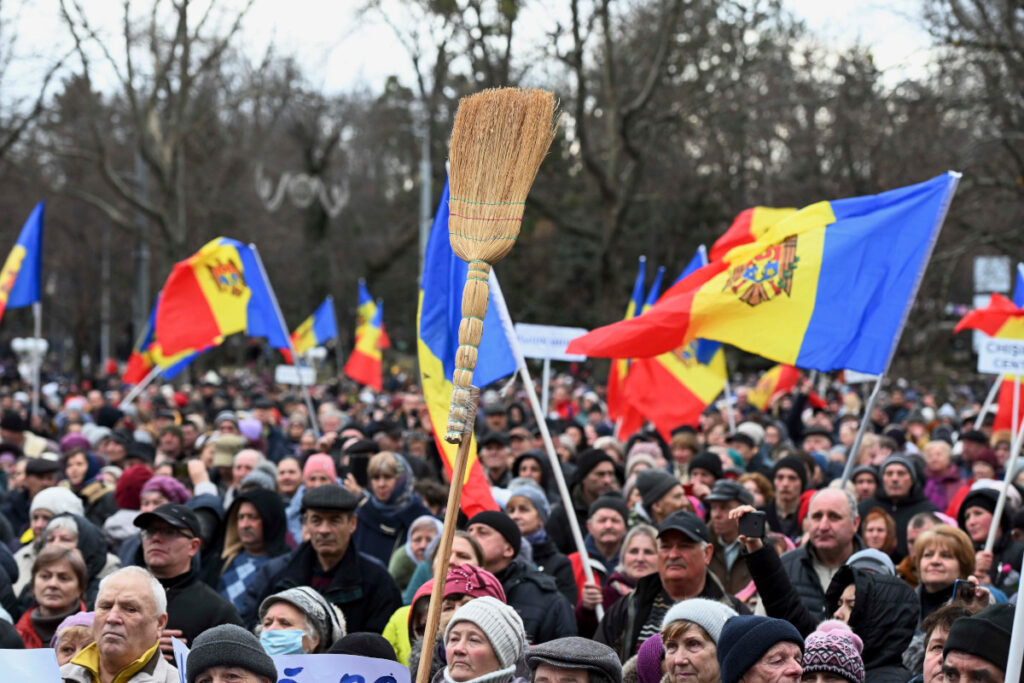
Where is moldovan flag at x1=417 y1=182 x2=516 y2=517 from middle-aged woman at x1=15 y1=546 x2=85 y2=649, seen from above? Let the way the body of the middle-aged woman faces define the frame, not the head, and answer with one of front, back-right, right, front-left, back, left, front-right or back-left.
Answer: back-left

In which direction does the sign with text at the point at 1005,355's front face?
toward the camera

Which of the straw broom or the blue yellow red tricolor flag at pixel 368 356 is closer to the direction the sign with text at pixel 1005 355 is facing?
the straw broom

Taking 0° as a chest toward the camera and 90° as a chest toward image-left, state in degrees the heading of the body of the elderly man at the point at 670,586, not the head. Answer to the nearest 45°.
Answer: approximately 45°

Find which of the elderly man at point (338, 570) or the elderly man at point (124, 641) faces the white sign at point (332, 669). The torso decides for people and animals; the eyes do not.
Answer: the elderly man at point (338, 570)

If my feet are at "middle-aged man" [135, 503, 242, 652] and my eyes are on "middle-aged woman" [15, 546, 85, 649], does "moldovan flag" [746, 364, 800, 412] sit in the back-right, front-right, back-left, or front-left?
back-right

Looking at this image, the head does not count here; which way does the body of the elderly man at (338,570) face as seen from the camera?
toward the camera

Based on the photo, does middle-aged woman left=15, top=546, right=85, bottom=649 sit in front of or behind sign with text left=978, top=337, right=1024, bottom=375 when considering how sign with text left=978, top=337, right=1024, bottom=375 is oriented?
in front

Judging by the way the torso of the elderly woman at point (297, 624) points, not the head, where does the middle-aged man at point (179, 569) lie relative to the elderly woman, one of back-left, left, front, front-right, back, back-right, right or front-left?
right

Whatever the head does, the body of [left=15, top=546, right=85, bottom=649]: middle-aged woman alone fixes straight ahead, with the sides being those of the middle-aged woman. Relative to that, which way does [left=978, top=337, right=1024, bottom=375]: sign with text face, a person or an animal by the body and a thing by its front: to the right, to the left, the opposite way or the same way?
the same way

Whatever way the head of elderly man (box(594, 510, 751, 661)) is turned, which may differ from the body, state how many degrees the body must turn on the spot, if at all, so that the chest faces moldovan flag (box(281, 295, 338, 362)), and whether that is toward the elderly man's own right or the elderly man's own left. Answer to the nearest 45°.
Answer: approximately 135° to the elderly man's own right

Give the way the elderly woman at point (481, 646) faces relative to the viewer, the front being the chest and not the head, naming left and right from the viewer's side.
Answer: facing the viewer and to the left of the viewer

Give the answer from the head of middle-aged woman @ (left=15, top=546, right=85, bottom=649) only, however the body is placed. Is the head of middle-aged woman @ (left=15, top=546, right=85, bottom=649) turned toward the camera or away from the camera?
toward the camera

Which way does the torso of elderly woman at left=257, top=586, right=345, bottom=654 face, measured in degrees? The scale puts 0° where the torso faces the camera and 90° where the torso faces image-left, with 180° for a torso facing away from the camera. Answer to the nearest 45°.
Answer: approximately 45°

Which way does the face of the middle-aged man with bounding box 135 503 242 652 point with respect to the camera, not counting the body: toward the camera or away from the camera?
toward the camera

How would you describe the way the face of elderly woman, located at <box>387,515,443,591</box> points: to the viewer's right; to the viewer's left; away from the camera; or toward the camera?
toward the camera

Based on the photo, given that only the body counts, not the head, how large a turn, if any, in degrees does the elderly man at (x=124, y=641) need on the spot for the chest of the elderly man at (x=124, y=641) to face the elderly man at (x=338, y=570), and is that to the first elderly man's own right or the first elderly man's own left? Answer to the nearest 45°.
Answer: approximately 180°

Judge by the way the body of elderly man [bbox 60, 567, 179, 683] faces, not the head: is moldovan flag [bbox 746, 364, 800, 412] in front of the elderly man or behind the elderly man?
behind

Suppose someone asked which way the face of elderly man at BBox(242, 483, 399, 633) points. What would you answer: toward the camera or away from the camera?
toward the camera
